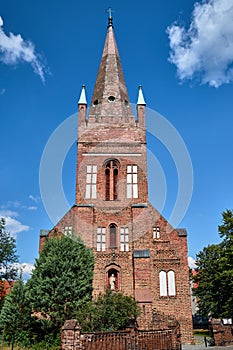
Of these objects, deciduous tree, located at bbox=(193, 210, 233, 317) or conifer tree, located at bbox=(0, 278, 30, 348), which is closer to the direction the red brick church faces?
the conifer tree

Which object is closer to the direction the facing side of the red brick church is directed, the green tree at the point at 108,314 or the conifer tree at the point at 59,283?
the green tree

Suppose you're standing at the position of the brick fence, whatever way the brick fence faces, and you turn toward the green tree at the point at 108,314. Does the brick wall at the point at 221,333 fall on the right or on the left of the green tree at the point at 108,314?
right

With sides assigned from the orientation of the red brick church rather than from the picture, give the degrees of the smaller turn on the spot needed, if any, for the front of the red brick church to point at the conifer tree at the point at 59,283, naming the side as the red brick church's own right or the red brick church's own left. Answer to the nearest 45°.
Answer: approximately 45° to the red brick church's own right

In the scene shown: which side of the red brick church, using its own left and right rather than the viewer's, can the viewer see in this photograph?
front

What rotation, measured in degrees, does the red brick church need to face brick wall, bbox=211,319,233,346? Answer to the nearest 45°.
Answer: approximately 45° to its left

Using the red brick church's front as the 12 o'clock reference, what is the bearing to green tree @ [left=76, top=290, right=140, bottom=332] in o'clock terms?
The green tree is roughly at 12 o'clock from the red brick church.

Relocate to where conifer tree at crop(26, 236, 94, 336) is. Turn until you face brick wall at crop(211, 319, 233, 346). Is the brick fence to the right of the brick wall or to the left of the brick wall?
right

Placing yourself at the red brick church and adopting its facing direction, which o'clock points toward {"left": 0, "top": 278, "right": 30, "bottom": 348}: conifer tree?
The conifer tree is roughly at 2 o'clock from the red brick church.

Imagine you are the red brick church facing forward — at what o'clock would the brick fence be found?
The brick fence is roughly at 12 o'clock from the red brick church.
